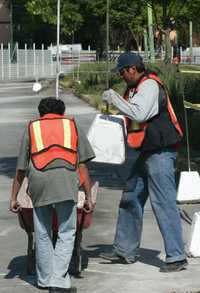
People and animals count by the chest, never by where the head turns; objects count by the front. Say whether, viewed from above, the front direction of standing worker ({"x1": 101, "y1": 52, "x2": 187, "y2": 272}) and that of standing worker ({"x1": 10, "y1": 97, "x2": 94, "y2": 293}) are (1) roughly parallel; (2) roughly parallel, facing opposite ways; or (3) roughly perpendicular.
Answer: roughly perpendicular

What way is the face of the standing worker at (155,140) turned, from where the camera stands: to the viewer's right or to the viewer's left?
to the viewer's left

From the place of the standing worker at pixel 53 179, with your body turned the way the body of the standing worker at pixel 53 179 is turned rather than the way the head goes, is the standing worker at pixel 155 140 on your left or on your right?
on your right

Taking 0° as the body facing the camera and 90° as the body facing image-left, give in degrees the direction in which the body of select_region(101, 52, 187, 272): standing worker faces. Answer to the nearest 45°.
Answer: approximately 90°

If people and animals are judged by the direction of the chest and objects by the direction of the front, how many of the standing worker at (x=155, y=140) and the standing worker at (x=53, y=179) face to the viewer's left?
1

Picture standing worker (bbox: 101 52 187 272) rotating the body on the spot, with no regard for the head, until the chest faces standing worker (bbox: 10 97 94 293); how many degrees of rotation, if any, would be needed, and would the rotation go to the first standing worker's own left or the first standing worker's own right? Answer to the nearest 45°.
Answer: approximately 45° to the first standing worker's own left

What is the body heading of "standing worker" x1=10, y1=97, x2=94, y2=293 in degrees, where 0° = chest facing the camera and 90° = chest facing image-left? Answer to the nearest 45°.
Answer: approximately 180°
